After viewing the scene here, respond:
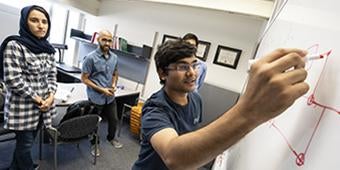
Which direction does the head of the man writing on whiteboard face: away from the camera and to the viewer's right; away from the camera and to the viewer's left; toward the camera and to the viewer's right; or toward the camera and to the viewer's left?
toward the camera and to the viewer's right

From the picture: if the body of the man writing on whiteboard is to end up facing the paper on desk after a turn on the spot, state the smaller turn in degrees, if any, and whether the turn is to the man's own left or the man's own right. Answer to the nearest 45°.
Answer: approximately 180°

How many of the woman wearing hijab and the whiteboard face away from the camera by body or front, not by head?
0

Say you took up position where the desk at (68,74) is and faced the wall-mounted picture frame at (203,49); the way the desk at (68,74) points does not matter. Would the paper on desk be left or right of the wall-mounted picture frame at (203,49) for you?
right

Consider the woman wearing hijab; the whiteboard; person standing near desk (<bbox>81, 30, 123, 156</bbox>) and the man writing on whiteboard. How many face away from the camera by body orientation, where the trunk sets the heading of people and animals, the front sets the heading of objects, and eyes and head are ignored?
0

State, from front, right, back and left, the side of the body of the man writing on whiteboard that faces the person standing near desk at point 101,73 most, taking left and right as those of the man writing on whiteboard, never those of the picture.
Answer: back

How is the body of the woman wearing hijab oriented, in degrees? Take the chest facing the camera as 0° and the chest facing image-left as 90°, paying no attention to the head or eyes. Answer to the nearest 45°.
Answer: approximately 315°

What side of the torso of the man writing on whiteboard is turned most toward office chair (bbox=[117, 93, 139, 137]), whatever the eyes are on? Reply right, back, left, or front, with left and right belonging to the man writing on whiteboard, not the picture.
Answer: back

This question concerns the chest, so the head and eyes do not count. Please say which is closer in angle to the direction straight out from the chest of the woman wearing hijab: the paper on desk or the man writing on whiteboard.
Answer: the man writing on whiteboard

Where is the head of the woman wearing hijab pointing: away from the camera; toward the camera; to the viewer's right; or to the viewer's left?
toward the camera

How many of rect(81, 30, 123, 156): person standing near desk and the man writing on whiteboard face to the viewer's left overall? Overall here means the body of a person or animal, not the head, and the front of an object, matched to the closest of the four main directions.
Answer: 0

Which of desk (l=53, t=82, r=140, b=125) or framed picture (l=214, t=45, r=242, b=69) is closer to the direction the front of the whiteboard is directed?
the desk
